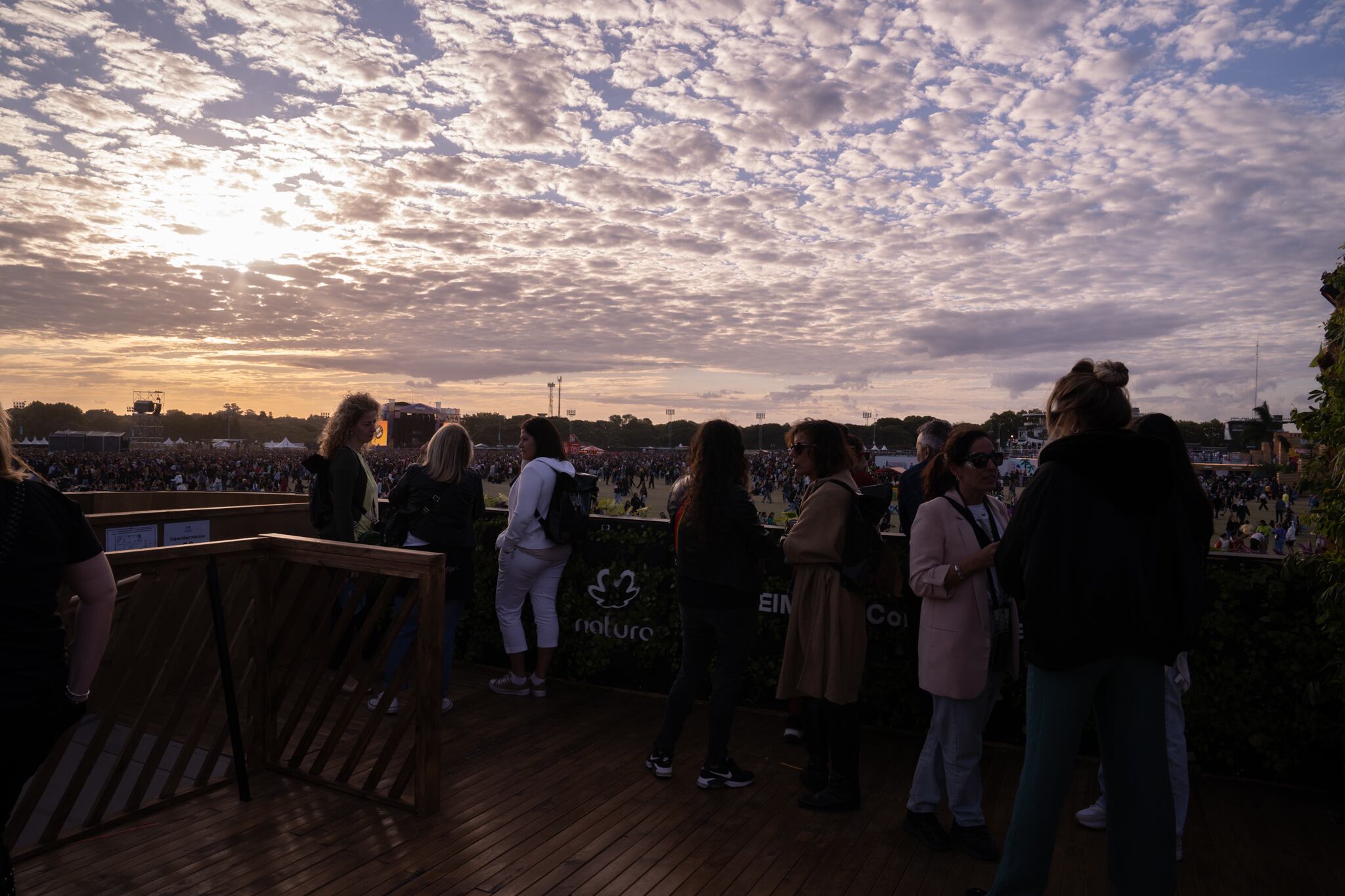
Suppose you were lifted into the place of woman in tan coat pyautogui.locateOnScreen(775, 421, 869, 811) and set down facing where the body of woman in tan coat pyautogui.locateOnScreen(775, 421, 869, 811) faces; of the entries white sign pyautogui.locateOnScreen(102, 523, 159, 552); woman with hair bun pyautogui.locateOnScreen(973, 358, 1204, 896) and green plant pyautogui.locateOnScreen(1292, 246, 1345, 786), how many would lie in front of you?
1

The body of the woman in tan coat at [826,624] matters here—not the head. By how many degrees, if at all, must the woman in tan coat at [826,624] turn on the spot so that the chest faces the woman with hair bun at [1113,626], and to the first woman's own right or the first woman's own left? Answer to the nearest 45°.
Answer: approximately 135° to the first woman's own left

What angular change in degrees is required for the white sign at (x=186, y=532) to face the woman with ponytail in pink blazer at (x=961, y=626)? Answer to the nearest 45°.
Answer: approximately 45° to its left

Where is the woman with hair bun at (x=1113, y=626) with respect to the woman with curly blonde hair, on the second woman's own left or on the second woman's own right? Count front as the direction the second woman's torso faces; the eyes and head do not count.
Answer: on the second woman's own right

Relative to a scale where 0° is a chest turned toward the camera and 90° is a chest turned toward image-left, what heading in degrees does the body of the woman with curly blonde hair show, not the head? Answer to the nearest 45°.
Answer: approximately 270°

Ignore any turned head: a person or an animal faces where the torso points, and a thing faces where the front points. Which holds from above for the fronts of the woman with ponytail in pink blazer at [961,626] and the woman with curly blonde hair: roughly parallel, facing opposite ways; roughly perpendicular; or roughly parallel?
roughly perpendicular

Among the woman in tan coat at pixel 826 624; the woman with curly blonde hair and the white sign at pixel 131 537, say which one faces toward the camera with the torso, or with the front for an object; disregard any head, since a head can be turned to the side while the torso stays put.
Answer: the white sign

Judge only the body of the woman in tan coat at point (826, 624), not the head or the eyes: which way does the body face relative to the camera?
to the viewer's left

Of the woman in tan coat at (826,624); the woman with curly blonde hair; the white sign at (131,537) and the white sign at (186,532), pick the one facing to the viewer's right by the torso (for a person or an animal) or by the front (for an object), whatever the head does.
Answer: the woman with curly blonde hair

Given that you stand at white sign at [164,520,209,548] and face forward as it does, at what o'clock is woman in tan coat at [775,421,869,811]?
The woman in tan coat is roughly at 11 o'clock from the white sign.

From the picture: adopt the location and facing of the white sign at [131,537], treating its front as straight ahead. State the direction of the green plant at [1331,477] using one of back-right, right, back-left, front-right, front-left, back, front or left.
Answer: front-left

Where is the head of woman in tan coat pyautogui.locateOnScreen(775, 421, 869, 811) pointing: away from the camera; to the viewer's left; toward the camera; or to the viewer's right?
to the viewer's left

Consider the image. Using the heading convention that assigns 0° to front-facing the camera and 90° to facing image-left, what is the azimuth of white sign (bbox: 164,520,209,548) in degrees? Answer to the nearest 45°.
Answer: approximately 0°

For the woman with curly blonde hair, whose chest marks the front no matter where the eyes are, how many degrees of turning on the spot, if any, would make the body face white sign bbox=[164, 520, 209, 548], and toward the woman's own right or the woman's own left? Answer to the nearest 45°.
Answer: approximately 135° to the woman's own left
